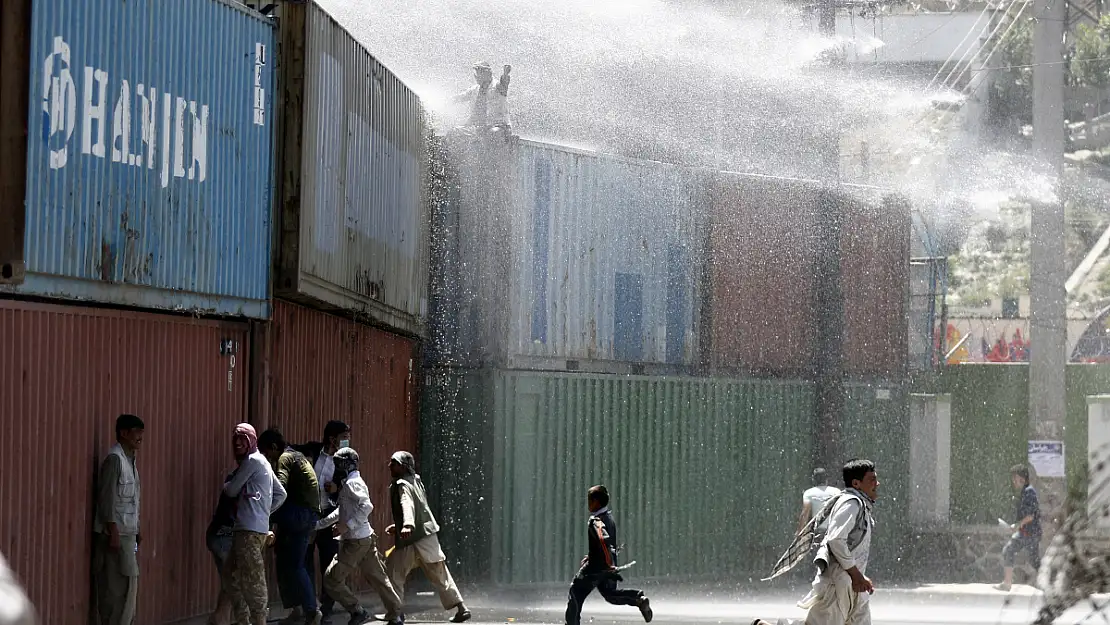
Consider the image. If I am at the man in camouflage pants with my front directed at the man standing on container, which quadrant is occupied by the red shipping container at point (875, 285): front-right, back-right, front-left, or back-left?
front-right

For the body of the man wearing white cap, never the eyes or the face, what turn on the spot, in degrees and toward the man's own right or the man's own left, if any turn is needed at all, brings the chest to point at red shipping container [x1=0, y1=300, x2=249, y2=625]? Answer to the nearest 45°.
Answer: approximately 45° to the man's own left

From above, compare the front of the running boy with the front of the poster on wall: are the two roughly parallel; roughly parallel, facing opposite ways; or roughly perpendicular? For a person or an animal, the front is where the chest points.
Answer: roughly perpendicular

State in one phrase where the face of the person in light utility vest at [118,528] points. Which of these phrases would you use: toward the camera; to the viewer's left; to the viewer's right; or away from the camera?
to the viewer's right

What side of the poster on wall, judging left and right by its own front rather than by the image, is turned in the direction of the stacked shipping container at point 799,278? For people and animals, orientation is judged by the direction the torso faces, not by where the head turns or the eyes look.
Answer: right

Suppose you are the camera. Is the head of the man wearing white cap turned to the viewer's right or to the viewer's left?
to the viewer's left

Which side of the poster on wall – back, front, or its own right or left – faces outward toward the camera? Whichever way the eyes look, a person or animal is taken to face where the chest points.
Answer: front

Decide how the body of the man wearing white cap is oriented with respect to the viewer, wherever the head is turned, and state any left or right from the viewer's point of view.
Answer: facing to the left of the viewer

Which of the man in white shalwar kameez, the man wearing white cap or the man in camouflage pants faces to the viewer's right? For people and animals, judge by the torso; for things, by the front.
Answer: the man in white shalwar kameez
